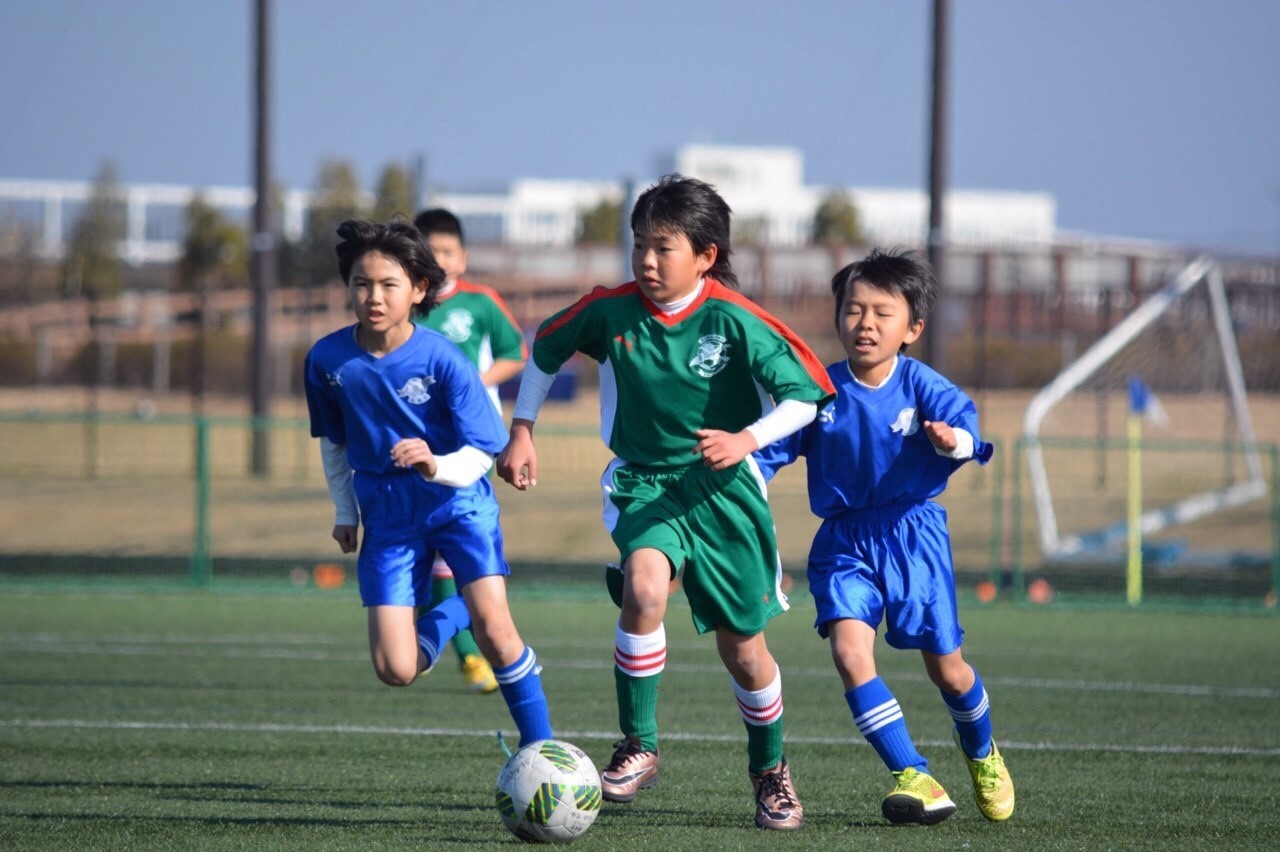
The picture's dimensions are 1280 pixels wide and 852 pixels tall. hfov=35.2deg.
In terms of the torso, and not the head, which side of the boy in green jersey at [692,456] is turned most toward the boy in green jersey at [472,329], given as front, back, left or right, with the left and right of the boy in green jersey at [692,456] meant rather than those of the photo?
back

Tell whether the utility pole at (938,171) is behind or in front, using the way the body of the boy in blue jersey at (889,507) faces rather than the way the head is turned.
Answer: behind

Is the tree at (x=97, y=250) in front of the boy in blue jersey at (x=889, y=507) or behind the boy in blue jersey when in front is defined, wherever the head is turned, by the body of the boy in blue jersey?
behind

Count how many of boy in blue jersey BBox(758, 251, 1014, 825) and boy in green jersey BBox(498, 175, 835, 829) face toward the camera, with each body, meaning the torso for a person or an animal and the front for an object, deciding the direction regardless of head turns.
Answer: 2

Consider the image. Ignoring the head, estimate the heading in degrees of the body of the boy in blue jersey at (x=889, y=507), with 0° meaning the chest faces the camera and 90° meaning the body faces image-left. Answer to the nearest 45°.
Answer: approximately 0°

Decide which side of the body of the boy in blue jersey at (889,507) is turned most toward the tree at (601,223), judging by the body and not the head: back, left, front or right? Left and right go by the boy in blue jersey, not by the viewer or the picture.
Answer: back

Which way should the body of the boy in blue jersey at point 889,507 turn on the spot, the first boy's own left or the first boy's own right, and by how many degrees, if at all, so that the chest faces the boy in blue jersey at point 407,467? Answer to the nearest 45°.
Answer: approximately 90° to the first boy's own right

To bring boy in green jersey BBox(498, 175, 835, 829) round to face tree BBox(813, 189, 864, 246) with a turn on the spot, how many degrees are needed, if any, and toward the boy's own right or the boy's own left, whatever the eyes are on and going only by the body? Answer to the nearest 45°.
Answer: approximately 180°
